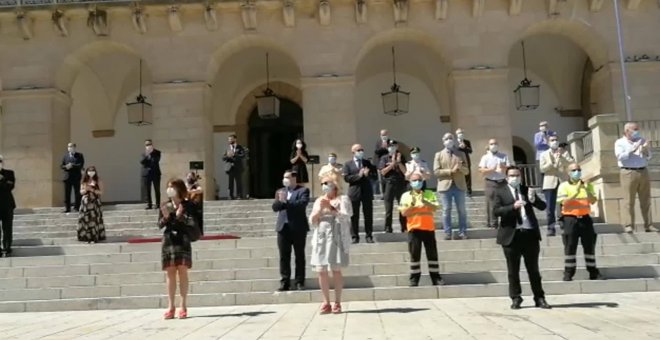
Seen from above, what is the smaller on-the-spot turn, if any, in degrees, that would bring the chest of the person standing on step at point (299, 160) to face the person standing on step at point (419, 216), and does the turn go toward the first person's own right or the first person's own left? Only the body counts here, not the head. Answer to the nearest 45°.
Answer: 0° — they already face them

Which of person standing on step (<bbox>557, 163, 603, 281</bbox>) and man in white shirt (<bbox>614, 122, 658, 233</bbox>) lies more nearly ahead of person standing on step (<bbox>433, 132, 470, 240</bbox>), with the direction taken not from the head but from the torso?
the person standing on step

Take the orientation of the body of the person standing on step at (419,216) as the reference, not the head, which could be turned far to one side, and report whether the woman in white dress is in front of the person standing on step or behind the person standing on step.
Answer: in front

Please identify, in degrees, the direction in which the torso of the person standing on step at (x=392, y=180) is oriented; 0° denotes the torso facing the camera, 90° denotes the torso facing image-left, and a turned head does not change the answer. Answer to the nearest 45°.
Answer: approximately 0°

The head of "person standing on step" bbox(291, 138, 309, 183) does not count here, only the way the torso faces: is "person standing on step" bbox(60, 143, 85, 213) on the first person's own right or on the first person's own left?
on the first person's own right

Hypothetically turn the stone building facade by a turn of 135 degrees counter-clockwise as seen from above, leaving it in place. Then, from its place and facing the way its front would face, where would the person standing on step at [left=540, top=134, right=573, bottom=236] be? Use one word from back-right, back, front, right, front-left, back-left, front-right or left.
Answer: right

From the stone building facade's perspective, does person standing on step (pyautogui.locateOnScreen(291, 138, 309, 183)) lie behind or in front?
in front

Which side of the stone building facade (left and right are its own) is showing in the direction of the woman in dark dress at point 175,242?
front

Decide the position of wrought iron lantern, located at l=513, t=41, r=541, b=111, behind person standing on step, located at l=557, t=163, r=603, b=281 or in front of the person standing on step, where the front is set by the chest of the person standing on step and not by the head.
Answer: behind

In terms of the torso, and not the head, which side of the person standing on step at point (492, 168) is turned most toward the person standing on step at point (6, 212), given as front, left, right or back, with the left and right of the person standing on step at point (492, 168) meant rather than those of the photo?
right

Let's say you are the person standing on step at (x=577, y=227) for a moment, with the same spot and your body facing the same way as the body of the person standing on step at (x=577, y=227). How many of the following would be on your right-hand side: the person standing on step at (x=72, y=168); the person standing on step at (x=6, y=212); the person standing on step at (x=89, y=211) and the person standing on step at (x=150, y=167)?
4

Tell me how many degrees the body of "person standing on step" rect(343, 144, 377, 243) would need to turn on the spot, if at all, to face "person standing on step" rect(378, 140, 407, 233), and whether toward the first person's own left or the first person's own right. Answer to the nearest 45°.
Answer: approximately 135° to the first person's own left

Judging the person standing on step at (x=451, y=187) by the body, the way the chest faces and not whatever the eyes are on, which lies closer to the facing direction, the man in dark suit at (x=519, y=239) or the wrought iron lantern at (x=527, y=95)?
the man in dark suit
